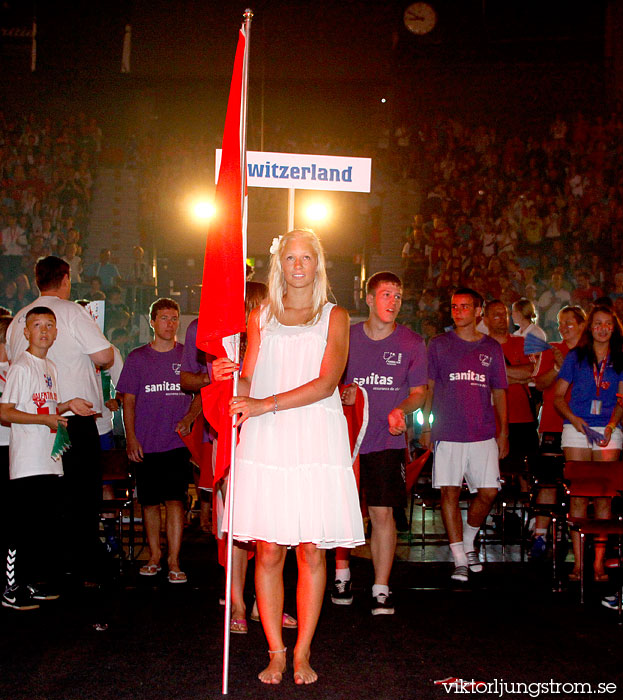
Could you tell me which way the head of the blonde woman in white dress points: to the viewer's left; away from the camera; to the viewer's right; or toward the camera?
toward the camera

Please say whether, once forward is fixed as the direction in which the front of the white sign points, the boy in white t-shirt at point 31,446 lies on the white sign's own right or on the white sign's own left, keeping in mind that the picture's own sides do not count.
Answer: on the white sign's own right

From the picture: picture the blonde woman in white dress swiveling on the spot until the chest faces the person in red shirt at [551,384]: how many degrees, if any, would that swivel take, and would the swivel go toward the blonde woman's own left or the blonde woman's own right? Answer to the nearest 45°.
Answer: approximately 135° to the blonde woman's own left

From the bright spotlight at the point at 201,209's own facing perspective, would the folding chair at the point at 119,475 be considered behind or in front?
in front

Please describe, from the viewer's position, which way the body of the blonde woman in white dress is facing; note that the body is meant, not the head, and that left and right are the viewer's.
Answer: facing the viewer

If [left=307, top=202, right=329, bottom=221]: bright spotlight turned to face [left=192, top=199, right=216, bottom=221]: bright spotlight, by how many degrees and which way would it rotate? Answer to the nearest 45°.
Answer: approximately 90° to its right

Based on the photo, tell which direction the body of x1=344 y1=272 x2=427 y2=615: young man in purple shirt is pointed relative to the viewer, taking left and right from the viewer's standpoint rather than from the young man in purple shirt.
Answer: facing the viewer and to the left of the viewer

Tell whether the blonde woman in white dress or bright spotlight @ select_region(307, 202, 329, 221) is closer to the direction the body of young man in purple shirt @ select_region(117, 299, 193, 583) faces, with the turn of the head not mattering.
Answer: the blonde woman in white dress

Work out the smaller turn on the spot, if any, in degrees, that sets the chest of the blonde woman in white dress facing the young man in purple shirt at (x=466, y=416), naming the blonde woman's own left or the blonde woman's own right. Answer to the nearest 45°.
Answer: approximately 135° to the blonde woman's own left

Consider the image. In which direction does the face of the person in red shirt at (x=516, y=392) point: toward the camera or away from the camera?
toward the camera

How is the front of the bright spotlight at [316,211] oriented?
toward the camera

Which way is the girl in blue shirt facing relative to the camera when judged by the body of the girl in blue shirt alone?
toward the camera

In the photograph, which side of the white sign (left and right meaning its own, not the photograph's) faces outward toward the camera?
front

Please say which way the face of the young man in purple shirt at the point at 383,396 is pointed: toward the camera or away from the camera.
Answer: toward the camera

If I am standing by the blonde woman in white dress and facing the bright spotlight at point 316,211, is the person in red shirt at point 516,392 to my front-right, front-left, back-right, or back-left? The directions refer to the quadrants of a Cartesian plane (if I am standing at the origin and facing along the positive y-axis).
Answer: front-right

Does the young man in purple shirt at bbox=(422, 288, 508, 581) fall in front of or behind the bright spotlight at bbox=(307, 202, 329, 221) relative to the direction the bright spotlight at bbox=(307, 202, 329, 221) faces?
in front

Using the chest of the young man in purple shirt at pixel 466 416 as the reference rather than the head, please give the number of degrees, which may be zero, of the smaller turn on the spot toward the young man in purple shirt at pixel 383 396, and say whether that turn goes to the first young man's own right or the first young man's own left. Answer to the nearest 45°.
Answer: approximately 45° to the first young man's own right

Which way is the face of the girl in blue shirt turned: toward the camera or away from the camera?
toward the camera

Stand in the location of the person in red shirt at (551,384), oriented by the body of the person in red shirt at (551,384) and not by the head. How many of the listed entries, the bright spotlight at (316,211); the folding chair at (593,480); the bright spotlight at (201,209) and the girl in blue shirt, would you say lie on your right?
2
